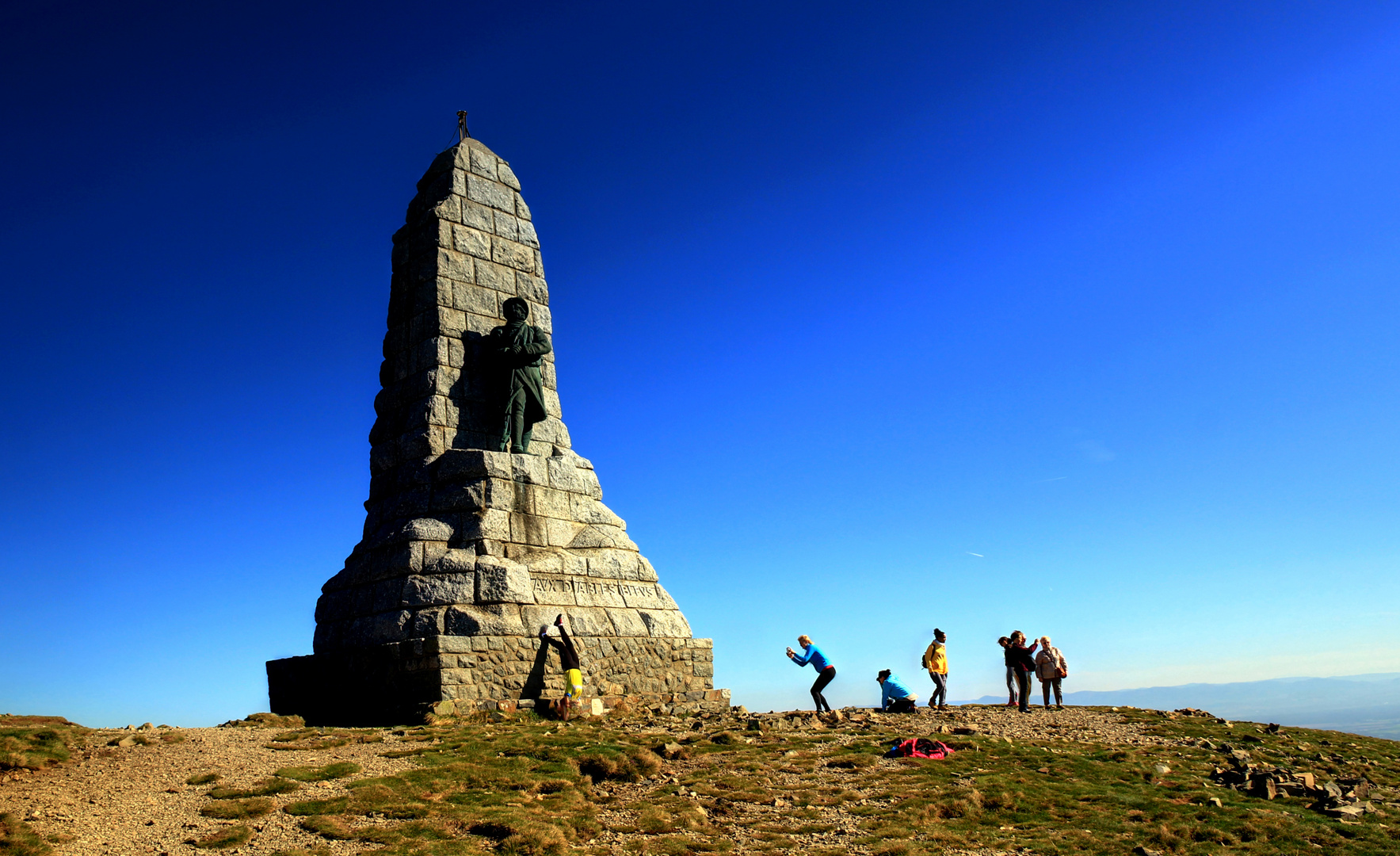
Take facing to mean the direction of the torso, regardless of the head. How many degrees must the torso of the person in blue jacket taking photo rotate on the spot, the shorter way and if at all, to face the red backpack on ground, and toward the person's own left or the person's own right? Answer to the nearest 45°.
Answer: approximately 90° to the person's own left

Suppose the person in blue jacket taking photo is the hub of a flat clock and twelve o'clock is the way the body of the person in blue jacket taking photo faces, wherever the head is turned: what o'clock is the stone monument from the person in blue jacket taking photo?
The stone monument is roughly at 12 o'clock from the person in blue jacket taking photo.

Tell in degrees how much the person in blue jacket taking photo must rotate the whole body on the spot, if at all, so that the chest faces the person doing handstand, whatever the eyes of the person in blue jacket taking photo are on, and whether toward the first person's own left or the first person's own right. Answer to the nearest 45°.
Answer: approximately 45° to the first person's own left

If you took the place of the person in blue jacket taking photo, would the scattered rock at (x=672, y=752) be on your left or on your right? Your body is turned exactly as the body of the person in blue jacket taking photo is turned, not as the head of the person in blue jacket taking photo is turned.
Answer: on your left

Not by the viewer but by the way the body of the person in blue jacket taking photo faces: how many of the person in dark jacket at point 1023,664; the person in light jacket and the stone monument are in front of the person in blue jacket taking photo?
1

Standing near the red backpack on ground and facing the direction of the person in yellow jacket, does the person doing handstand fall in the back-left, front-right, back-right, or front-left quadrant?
front-left

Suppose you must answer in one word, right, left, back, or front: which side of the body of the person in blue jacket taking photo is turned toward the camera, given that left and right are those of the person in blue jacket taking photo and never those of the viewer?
left

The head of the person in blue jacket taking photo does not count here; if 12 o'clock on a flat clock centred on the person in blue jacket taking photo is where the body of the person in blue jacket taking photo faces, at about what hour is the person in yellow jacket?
The person in yellow jacket is roughly at 5 o'clock from the person in blue jacket taking photo.

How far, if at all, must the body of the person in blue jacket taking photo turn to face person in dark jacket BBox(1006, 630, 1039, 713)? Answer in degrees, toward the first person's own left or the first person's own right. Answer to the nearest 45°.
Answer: approximately 135° to the first person's own right

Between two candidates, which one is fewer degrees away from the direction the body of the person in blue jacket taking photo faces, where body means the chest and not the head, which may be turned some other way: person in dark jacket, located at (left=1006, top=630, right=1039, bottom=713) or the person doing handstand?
the person doing handstand
